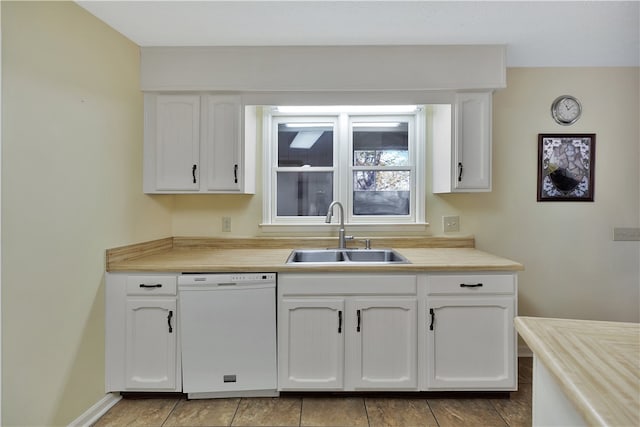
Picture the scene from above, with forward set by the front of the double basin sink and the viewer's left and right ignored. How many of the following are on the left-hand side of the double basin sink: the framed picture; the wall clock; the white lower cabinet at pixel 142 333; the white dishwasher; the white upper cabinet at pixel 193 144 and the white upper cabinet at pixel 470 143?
3

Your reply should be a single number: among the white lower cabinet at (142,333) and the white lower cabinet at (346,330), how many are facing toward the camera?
2

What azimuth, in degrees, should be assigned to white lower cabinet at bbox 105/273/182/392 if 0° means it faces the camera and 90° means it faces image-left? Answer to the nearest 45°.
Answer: approximately 0°

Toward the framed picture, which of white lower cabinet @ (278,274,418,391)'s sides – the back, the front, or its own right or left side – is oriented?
left

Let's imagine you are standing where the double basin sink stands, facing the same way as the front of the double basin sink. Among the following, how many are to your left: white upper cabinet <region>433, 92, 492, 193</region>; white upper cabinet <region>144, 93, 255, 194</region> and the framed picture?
2

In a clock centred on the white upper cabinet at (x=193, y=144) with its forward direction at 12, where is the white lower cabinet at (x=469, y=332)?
The white lower cabinet is roughly at 10 o'clock from the white upper cabinet.

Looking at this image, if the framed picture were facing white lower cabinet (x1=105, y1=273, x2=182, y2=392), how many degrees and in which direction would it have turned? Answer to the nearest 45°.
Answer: approximately 45° to its right
